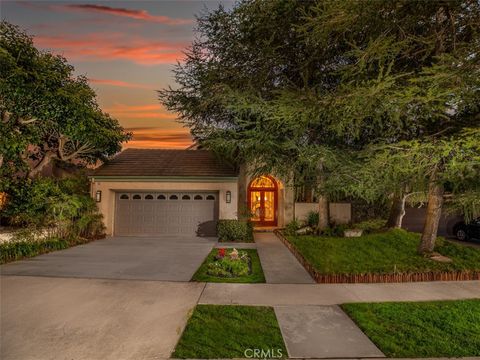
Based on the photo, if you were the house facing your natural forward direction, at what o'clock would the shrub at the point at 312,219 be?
The shrub is roughly at 9 o'clock from the house.

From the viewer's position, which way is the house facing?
facing the viewer

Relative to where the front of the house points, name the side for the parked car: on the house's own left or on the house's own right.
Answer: on the house's own left

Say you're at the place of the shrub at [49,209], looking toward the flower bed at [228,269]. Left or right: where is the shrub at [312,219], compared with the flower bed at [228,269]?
left

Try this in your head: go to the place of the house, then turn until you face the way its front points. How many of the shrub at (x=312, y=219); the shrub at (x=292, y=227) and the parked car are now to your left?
3

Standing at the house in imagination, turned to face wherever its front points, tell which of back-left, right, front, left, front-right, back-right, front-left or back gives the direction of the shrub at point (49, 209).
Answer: front-right

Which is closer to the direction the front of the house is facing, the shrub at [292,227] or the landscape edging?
the landscape edging

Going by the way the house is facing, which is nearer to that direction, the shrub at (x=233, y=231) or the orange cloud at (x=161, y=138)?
the shrub

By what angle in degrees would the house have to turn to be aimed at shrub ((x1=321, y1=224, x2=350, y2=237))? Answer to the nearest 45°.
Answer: approximately 90° to its left

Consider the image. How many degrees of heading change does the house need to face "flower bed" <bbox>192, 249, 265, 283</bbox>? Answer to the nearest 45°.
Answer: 0° — it already faces it

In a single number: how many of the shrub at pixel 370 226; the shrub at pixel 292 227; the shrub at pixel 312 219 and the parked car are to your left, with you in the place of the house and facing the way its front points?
4

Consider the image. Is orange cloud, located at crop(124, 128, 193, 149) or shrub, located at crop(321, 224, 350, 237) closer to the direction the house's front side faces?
the shrub

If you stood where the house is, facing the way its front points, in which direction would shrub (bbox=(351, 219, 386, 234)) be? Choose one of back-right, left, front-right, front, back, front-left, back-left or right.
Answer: left

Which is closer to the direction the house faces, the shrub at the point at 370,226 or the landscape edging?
the landscape edging
